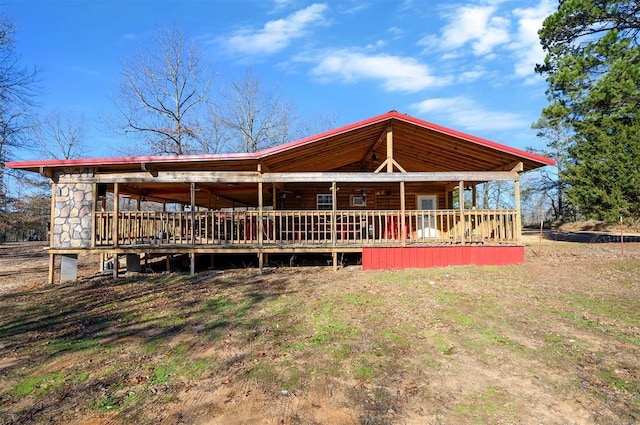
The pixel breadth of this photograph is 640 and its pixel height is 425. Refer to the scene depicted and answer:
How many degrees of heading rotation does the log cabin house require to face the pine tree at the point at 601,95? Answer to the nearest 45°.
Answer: approximately 90° to its left

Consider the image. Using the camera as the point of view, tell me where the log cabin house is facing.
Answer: facing the viewer
